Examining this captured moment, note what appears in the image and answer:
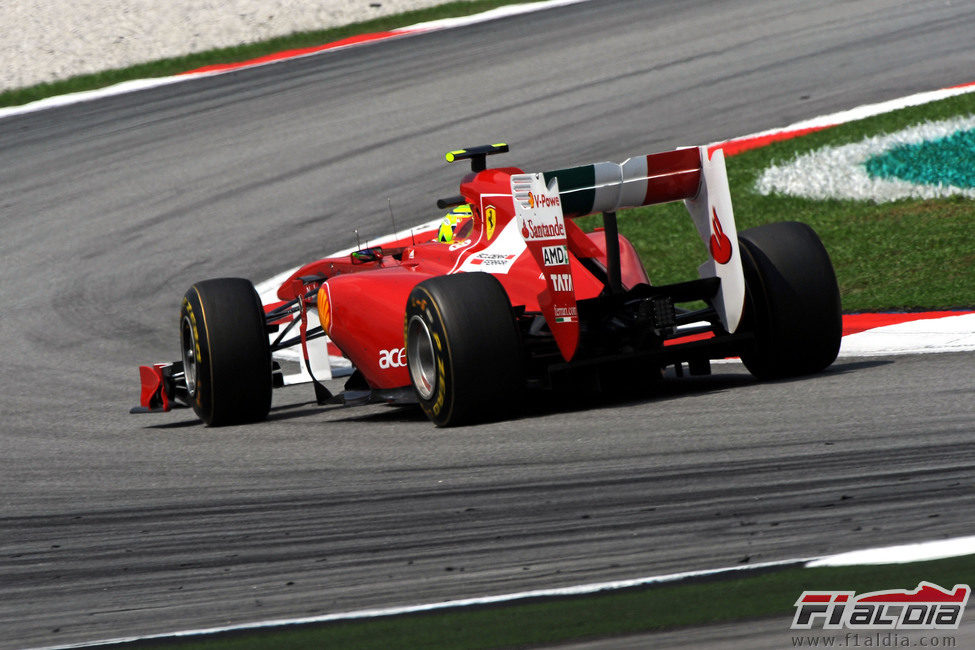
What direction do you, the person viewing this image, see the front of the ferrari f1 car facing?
facing away from the viewer and to the left of the viewer
